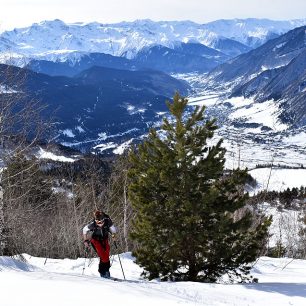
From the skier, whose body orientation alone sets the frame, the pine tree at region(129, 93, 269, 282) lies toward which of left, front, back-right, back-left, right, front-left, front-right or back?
left

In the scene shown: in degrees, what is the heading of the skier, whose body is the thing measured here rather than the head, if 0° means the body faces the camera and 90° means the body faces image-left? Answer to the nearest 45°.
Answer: approximately 0°
